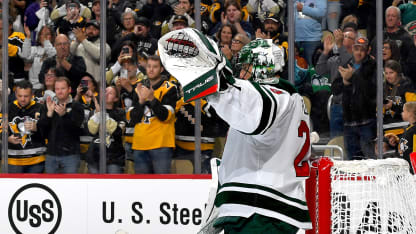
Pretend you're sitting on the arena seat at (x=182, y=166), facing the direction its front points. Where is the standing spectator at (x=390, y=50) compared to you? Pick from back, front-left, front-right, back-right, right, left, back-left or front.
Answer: left

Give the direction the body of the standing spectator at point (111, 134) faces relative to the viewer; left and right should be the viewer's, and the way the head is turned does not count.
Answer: facing the viewer and to the left of the viewer

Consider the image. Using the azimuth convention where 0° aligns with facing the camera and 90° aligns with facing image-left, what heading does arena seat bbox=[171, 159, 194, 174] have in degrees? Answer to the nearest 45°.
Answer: approximately 0°
